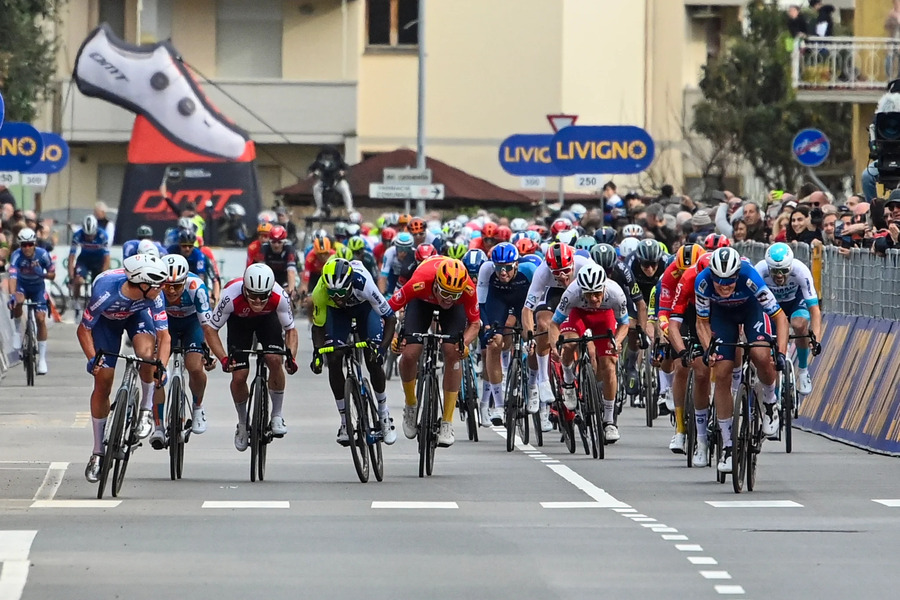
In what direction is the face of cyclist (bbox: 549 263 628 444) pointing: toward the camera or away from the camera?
toward the camera

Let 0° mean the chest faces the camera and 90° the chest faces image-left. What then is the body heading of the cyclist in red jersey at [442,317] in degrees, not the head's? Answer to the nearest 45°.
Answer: approximately 0°

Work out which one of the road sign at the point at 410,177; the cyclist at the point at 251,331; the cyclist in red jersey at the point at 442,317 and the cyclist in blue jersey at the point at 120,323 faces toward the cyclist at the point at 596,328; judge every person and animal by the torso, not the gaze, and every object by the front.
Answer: the road sign

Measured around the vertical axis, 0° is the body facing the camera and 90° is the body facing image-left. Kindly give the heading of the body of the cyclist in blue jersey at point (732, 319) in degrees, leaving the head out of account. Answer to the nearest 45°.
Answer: approximately 0°

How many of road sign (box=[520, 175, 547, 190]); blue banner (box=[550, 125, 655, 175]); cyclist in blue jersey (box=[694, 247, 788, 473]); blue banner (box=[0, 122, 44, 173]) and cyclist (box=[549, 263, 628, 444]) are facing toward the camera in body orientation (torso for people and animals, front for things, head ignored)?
5

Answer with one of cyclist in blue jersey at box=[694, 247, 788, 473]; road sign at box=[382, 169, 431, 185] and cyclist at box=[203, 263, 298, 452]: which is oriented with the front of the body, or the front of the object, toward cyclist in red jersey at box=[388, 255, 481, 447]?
the road sign

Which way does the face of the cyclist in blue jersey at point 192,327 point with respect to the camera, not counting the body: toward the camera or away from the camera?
toward the camera

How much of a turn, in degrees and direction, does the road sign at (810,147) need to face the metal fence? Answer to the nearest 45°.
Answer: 0° — it already faces it

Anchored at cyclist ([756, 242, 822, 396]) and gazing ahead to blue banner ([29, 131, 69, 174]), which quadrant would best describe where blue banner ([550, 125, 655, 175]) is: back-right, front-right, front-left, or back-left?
front-right

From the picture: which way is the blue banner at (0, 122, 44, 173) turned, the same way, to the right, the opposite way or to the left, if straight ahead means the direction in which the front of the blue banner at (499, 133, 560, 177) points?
the same way

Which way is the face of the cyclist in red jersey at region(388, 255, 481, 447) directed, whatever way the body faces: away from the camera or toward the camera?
toward the camera

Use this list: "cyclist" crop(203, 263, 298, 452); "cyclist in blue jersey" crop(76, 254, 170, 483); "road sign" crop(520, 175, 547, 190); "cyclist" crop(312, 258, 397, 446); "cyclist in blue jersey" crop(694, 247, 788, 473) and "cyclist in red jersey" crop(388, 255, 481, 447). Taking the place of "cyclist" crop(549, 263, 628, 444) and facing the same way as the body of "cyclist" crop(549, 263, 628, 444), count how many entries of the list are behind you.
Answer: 1

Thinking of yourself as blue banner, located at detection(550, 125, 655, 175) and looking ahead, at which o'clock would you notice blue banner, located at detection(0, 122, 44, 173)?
blue banner, located at detection(0, 122, 44, 173) is roughly at 3 o'clock from blue banner, located at detection(550, 125, 655, 175).

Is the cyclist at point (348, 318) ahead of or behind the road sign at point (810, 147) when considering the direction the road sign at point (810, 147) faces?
ahead

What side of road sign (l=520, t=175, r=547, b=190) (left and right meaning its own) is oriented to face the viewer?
front

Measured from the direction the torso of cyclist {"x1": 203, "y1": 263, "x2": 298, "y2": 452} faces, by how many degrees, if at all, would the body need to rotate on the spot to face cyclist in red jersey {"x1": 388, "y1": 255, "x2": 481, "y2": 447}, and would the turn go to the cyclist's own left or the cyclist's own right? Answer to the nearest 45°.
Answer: approximately 90° to the cyclist's own left

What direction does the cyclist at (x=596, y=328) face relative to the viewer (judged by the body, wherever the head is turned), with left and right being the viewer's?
facing the viewer
